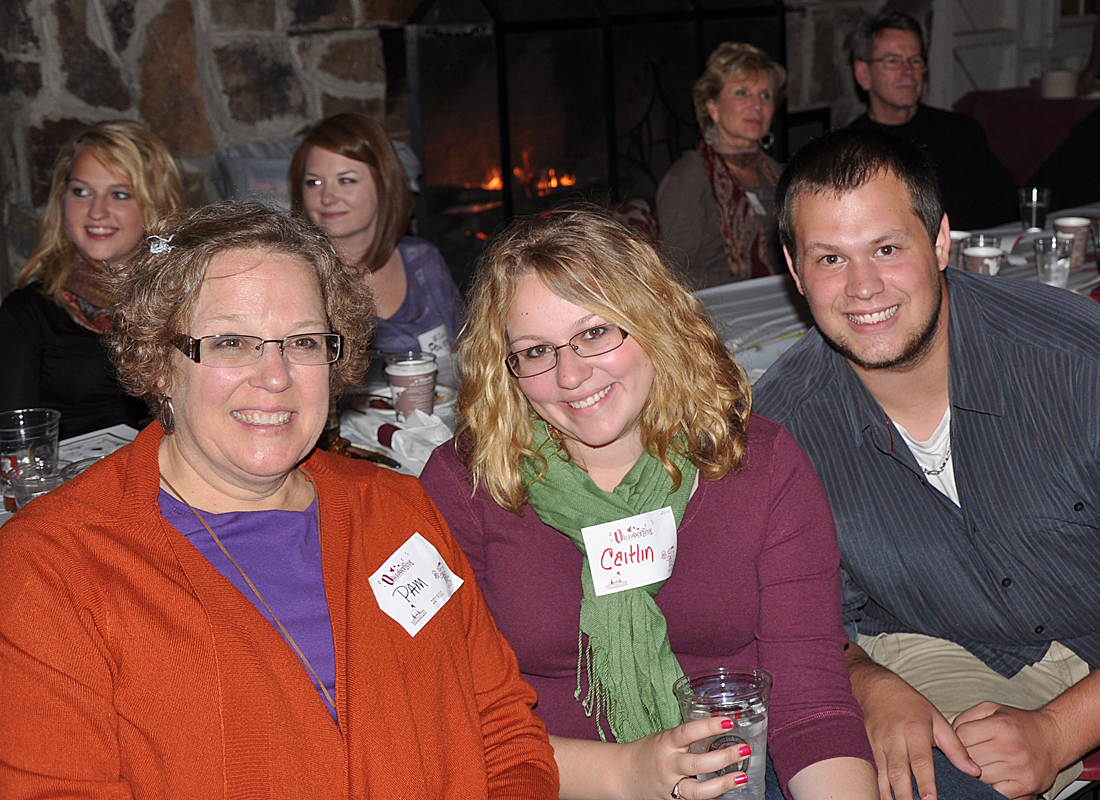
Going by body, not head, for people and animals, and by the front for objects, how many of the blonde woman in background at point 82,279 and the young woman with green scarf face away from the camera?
0

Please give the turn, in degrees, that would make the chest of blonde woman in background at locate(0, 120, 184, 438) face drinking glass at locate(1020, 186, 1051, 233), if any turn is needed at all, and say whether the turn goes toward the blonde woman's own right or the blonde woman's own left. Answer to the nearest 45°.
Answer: approximately 45° to the blonde woman's own left

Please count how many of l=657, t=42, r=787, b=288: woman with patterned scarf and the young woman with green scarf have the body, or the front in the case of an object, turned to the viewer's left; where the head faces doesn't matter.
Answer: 0

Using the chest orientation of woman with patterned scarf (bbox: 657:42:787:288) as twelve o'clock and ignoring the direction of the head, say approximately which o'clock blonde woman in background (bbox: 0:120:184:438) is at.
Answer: The blonde woman in background is roughly at 3 o'clock from the woman with patterned scarf.

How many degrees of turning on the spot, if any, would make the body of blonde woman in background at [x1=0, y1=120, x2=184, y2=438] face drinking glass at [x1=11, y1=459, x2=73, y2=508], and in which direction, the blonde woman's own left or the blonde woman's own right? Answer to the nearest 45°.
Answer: approximately 45° to the blonde woman's own right

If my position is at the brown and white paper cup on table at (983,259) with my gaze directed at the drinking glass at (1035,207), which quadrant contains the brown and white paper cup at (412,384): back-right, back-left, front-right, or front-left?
back-left

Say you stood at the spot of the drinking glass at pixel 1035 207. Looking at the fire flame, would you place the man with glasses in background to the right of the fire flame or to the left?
right

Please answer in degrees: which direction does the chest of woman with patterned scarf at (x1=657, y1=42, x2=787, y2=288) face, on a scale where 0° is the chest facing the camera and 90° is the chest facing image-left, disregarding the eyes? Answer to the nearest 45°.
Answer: approximately 315°

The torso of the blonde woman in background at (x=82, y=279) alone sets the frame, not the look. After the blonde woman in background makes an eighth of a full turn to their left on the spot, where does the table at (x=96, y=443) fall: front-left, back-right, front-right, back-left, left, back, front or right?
right

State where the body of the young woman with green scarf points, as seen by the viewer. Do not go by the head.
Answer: toward the camera

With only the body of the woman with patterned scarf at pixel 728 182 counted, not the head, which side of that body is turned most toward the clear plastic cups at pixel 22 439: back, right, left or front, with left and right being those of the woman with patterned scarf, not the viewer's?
right
